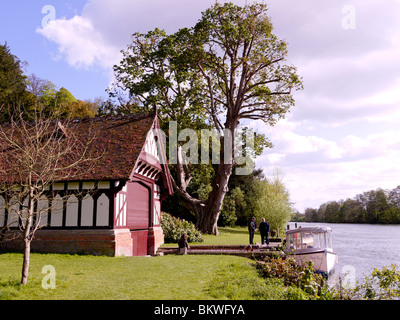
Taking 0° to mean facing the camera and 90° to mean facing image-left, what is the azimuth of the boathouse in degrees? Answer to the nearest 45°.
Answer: approximately 315°

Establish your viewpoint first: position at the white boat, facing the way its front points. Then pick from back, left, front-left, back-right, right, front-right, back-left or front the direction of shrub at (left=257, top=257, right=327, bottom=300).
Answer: front-right

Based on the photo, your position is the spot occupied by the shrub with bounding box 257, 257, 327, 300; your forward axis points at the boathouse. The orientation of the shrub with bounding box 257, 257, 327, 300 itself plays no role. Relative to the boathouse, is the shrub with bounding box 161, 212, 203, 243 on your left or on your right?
right

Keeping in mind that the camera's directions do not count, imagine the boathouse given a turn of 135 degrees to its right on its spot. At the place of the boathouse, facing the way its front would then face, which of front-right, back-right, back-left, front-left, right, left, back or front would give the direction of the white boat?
back

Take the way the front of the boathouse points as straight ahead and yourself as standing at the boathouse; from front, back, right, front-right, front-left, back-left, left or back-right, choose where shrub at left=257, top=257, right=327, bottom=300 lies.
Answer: front

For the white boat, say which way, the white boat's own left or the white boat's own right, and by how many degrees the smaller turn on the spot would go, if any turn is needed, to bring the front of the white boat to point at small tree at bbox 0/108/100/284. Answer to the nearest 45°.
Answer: approximately 90° to the white boat's own right
